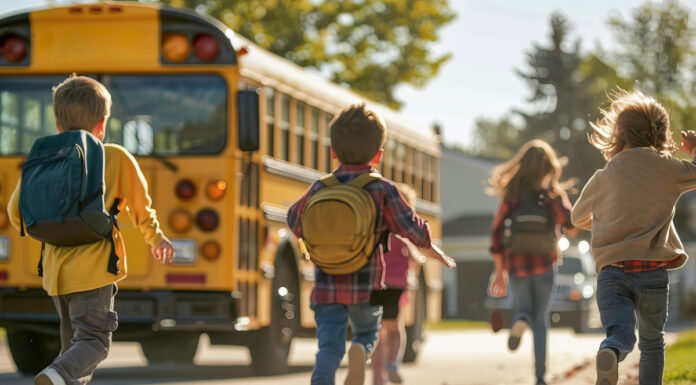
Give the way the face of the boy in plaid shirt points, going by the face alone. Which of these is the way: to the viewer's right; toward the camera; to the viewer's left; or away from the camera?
away from the camera

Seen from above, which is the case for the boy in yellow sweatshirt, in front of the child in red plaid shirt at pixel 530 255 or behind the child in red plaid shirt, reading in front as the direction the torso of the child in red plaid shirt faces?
behind

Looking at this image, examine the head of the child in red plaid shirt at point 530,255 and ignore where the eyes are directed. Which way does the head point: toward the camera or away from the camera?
away from the camera

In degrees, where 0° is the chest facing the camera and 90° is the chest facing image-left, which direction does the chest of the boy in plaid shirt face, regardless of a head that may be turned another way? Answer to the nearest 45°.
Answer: approximately 180°

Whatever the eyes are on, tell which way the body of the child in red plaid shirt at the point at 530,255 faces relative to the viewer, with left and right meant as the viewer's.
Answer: facing away from the viewer

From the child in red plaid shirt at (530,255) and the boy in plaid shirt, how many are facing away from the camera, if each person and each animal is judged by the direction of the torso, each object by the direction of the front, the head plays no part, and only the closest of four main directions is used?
2
